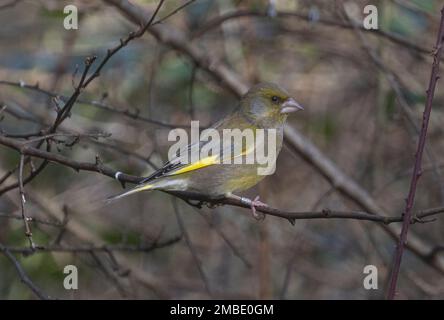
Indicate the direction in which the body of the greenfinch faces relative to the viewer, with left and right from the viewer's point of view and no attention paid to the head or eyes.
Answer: facing to the right of the viewer

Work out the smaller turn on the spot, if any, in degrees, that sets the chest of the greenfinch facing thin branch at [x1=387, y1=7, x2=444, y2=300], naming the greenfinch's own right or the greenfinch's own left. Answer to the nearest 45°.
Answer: approximately 45° to the greenfinch's own right
